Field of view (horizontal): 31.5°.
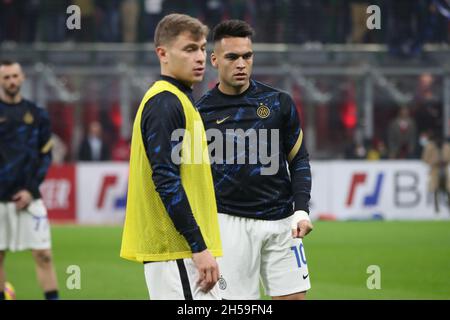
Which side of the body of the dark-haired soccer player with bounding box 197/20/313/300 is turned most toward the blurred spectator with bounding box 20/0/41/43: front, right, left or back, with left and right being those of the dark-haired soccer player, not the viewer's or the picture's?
back

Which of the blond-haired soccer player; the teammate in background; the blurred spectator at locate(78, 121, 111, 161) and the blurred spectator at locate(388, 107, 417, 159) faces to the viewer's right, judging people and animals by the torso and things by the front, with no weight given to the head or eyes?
the blond-haired soccer player

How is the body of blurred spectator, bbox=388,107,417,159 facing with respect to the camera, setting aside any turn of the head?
toward the camera

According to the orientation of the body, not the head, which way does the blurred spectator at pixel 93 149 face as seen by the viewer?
toward the camera

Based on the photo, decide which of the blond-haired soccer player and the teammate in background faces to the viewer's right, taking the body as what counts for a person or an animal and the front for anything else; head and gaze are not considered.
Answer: the blond-haired soccer player

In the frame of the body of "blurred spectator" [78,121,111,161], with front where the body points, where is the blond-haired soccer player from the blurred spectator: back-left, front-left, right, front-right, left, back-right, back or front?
front

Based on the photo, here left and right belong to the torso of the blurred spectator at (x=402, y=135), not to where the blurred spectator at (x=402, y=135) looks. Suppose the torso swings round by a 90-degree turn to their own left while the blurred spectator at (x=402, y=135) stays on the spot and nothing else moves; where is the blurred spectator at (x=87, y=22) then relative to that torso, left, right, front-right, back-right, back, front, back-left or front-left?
back

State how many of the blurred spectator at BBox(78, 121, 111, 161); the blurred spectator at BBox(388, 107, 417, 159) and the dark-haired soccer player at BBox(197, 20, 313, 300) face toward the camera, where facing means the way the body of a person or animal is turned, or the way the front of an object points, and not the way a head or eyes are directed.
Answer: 3
